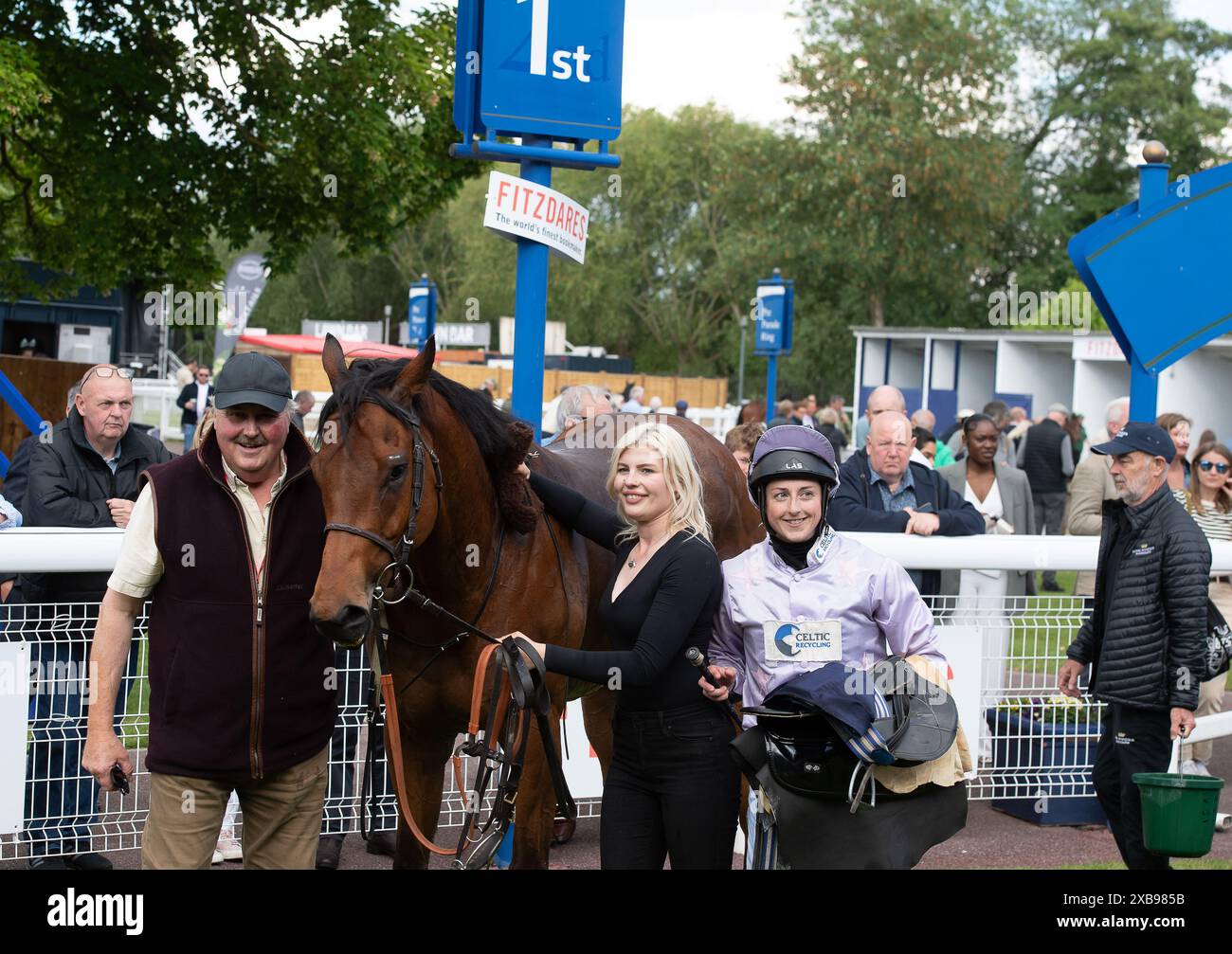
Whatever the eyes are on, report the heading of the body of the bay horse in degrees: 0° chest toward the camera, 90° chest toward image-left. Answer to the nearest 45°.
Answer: approximately 45°

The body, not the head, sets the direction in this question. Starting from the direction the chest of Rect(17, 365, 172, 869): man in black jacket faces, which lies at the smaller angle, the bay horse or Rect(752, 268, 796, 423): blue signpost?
the bay horse

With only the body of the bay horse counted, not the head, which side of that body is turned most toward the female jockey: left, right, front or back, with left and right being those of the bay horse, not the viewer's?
left

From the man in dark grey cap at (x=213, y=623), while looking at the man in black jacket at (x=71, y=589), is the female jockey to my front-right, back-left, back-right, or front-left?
back-right

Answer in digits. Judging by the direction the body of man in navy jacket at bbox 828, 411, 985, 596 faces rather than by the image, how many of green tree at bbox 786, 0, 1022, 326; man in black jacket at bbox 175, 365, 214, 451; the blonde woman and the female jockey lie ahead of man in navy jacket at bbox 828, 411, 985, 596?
2

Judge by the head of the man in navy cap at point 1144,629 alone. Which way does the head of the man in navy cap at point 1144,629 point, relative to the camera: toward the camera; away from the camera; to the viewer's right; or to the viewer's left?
to the viewer's left

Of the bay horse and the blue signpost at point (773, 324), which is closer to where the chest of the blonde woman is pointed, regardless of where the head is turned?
the bay horse

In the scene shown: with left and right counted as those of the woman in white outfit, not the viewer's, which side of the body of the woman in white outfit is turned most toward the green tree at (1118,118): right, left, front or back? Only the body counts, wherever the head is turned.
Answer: back

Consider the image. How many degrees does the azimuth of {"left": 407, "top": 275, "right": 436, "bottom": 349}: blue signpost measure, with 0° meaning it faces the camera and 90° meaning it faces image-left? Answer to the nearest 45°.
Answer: approximately 45°

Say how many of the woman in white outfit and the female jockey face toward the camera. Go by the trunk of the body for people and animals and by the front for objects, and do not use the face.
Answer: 2

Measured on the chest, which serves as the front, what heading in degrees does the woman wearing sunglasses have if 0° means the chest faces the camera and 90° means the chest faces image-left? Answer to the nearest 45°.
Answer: approximately 0°

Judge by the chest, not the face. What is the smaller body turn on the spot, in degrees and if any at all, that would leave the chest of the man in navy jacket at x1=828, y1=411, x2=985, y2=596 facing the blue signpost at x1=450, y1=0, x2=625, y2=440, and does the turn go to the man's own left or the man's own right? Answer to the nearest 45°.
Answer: approximately 45° to the man's own right

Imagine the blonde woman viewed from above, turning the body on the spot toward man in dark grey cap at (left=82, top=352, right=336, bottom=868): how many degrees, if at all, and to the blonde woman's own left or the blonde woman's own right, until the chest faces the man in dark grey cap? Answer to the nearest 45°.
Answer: approximately 45° to the blonde woman's own right
